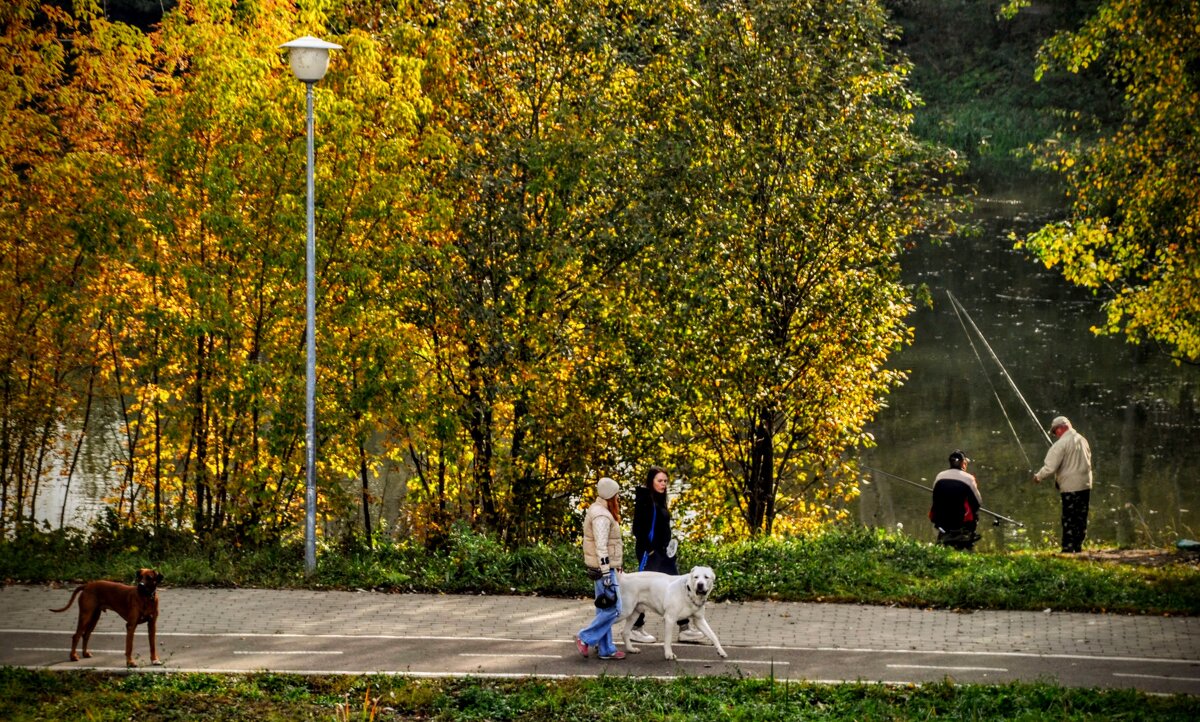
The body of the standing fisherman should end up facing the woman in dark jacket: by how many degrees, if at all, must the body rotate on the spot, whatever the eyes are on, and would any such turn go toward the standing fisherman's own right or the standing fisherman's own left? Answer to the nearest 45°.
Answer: approximately 90° to the standing fisherman's own left

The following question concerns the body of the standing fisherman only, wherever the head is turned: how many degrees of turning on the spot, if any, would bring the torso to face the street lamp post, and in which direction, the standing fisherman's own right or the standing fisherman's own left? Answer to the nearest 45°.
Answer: approximately 90° to the standing fisherman's own left

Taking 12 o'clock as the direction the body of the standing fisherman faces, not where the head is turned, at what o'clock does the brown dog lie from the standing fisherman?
The brown dog is roughly at 9 o'clock from the standing fisherman.

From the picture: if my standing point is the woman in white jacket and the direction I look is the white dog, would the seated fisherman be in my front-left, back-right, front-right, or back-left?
front-left

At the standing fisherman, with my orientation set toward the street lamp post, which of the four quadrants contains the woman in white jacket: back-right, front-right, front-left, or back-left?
front-left

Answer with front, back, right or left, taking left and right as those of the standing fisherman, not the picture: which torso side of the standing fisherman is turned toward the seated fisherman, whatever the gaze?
left

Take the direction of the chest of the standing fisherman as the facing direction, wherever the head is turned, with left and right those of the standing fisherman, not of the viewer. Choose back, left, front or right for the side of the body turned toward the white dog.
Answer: left

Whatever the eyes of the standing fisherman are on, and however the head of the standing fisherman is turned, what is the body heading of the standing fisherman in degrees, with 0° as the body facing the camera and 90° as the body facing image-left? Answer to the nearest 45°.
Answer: approximately 135°
